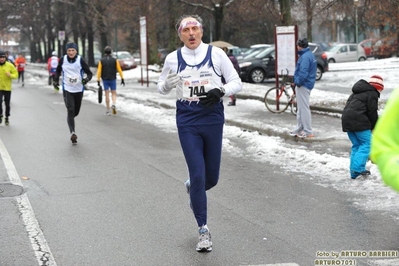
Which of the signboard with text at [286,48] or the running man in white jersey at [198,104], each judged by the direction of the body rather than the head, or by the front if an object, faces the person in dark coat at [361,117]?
the signboard with text

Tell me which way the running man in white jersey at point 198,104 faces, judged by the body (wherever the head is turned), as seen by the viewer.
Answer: toward the camera

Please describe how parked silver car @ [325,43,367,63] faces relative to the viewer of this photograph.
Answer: facing to the left of the viewer

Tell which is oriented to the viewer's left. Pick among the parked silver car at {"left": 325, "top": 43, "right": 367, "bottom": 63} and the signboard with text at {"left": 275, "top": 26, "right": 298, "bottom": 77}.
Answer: the parked silver car

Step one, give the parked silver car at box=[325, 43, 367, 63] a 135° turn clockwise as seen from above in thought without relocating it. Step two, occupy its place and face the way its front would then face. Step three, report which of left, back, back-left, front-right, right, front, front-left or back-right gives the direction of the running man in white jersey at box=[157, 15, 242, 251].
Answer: back-right

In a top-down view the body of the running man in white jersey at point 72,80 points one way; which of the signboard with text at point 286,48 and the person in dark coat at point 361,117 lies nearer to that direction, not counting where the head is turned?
the person in dark coat

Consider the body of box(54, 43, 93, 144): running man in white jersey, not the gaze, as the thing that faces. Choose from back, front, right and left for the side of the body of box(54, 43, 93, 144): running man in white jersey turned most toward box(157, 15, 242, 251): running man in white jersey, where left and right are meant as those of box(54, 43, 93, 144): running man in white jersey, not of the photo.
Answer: front

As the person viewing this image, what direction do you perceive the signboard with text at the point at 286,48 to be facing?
facing the viewer

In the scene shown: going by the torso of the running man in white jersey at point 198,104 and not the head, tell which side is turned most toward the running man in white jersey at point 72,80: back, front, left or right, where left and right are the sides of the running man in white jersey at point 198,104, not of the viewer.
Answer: back
